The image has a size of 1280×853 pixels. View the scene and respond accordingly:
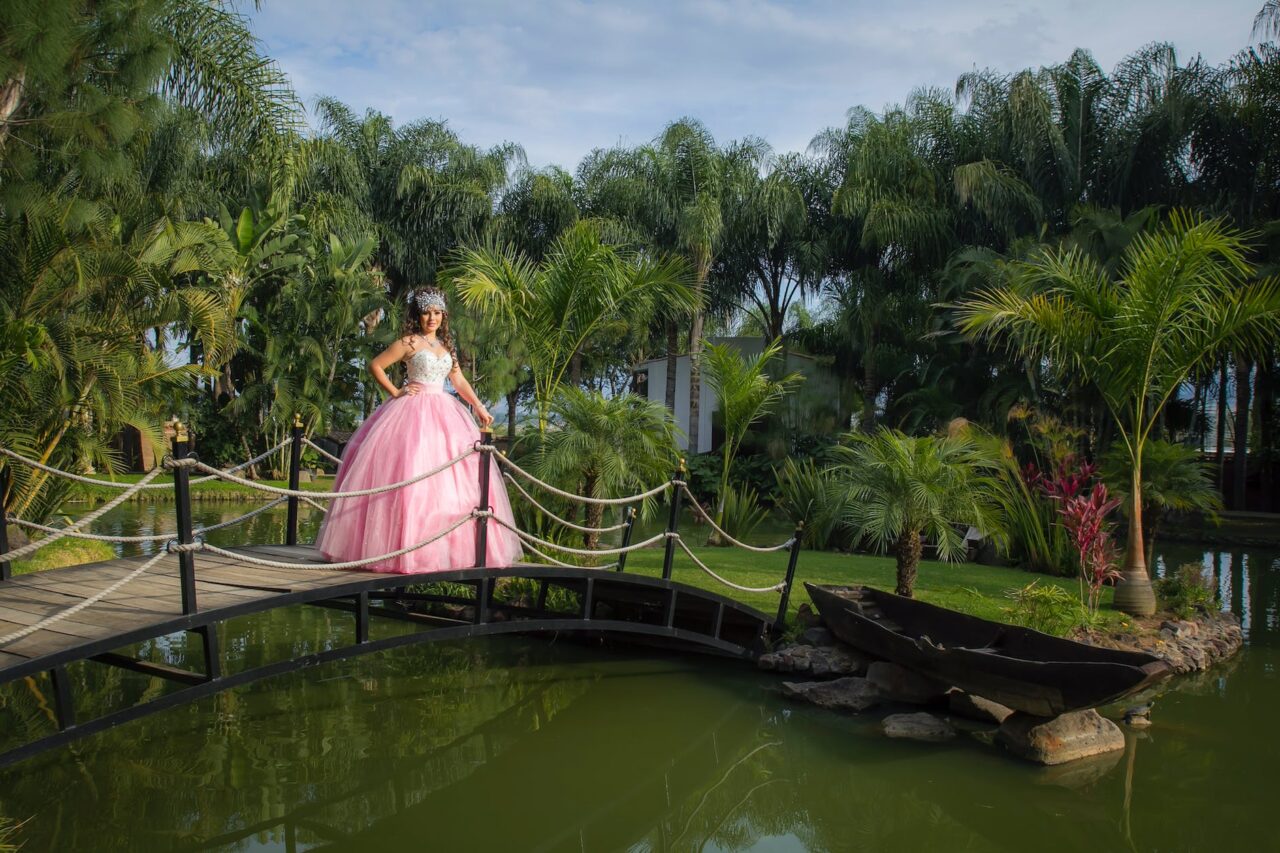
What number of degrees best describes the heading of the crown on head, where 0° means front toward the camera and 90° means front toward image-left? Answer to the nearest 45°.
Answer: approximately 0°

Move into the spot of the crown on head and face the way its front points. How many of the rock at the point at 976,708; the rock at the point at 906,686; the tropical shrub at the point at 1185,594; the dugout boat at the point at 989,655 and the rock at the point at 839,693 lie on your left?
5

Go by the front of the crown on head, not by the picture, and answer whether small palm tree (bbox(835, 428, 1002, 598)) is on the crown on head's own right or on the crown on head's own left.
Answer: on the crown on head's own left

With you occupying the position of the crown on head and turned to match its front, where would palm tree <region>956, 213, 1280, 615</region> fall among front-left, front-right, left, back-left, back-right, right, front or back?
left

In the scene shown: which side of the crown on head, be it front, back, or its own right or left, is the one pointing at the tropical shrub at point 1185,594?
left

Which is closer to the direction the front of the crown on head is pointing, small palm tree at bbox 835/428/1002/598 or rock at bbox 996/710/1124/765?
the rock

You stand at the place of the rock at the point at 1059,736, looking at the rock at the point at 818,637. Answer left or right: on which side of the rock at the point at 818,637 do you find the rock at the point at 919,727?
left

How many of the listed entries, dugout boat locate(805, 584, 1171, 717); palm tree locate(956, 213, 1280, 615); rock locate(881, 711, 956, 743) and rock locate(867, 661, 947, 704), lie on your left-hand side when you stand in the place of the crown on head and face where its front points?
4

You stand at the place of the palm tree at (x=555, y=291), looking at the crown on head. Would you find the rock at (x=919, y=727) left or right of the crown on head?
left

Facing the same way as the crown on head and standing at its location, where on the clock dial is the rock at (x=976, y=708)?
The rock is roughly at 9 o'clock from the crown on head.

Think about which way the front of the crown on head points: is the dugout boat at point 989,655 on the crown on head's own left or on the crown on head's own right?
on the crown on head's own left

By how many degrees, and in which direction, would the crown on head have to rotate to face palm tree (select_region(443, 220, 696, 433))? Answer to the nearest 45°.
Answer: approximately 180°

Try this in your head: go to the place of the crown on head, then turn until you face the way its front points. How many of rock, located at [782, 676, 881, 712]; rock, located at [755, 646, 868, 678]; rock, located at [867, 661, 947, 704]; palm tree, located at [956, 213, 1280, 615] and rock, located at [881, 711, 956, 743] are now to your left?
5

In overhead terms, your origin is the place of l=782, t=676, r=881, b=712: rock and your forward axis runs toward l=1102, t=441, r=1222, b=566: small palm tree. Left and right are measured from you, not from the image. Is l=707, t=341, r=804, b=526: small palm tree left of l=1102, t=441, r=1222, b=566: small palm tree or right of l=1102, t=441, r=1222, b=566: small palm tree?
left

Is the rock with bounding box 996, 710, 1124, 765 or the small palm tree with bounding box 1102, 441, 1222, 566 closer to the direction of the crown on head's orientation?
the rock
